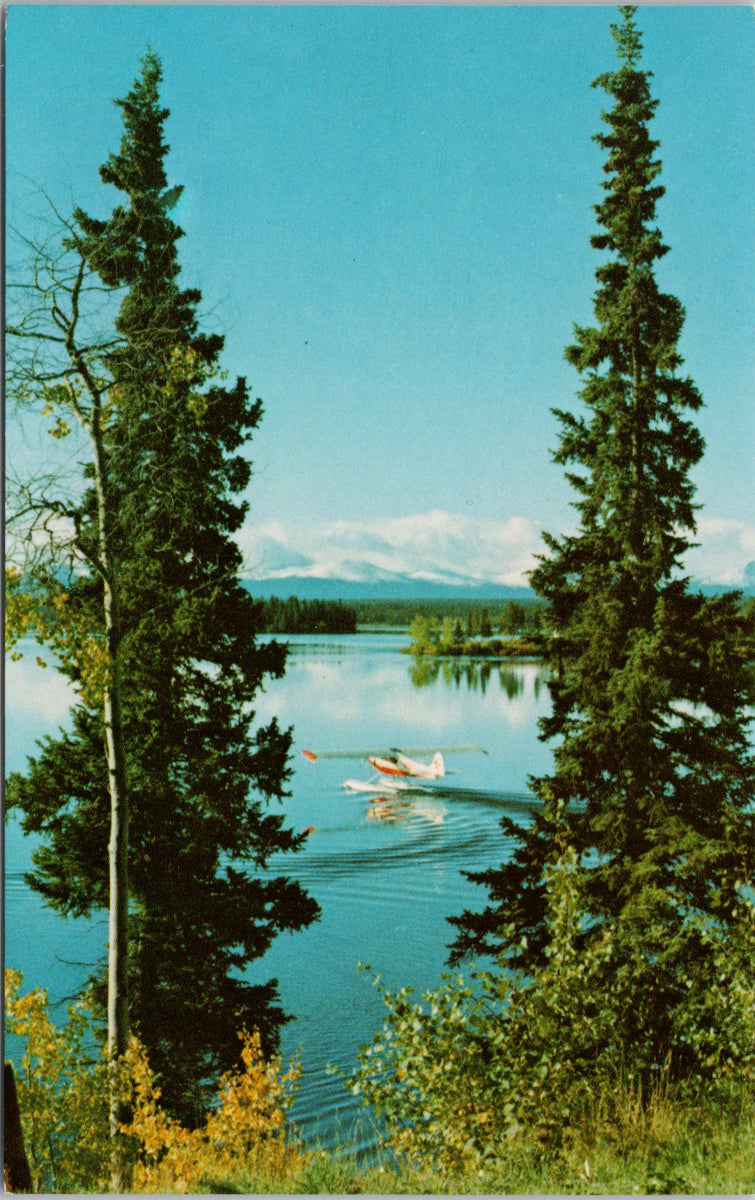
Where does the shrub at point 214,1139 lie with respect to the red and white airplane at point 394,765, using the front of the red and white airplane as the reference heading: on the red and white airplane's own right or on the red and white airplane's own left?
on the red and white airplane's own left

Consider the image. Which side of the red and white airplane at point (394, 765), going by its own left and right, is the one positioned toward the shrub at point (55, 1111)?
left

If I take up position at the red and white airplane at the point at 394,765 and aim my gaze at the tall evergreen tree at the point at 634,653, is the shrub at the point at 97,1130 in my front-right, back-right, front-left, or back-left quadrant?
front-right

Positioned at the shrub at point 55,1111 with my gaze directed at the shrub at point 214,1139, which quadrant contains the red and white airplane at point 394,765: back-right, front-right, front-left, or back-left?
front-left

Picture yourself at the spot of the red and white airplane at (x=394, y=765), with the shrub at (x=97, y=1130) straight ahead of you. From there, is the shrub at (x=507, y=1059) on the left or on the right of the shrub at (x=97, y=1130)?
left

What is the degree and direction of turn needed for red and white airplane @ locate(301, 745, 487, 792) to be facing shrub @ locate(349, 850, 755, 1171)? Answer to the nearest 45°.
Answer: approximately 135° to its left

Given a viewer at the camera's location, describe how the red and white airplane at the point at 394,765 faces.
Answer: facing away from the viewer and to the left of the viewer

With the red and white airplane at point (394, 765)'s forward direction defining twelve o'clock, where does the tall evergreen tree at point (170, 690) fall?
The tall evergreen tree is roughly at 9 o'clock from the red and white airplane.
